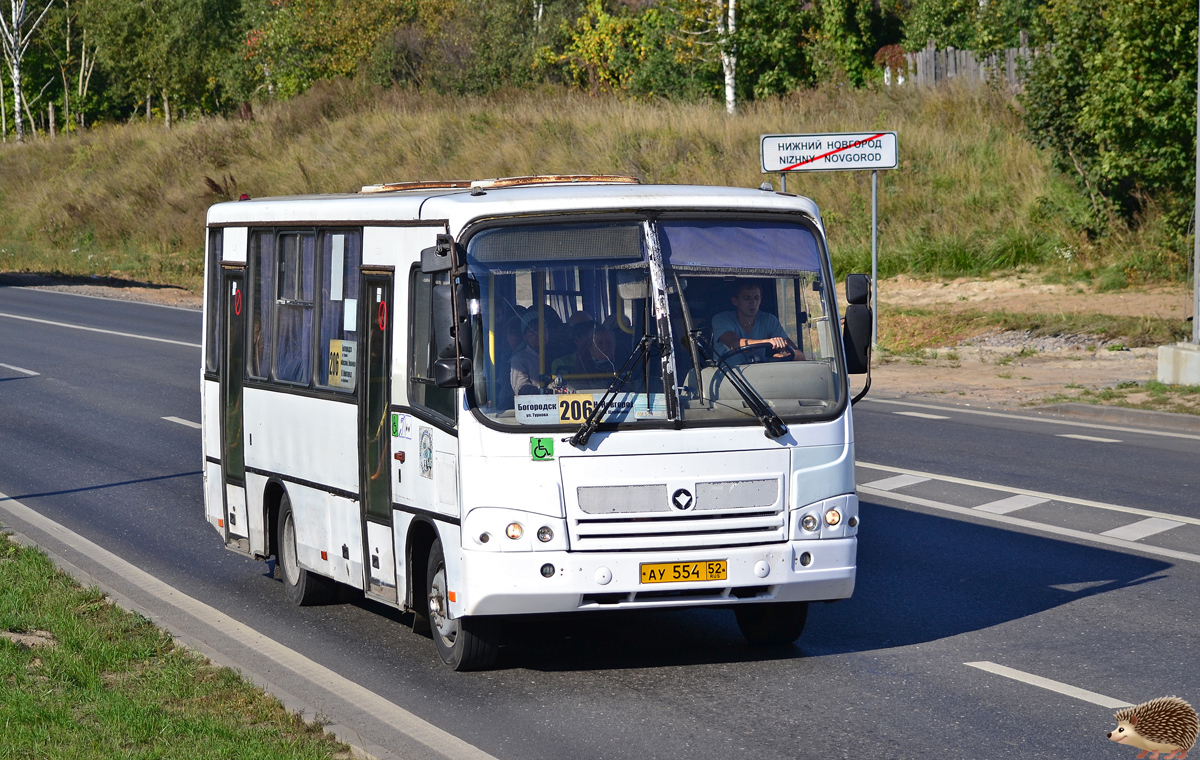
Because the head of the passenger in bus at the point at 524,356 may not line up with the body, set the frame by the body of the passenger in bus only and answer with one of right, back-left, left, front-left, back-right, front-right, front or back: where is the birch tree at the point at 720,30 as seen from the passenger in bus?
back-left

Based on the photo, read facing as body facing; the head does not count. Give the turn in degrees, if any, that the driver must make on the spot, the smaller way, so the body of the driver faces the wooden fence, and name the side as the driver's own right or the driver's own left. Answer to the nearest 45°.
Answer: approximately 135° to the driver's own left

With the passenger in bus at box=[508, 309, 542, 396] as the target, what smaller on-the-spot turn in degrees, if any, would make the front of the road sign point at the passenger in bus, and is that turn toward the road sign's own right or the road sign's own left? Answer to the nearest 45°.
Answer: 0° — it already faces them

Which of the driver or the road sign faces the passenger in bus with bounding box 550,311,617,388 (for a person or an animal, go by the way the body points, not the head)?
the road sign

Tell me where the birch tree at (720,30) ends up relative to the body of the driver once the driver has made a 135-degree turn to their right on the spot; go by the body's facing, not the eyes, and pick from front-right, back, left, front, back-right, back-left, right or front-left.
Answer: right

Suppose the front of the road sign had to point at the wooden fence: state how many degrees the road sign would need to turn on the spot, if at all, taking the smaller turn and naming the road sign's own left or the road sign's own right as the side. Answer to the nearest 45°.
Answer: approximately 180°

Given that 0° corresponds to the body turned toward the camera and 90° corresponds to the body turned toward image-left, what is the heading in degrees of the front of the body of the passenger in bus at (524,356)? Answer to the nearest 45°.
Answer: approximately 315°

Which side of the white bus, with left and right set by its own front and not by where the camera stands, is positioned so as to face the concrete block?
left

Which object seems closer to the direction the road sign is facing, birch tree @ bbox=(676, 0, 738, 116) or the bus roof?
the bus roof

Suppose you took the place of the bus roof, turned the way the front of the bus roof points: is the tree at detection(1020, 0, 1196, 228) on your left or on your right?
on your left
